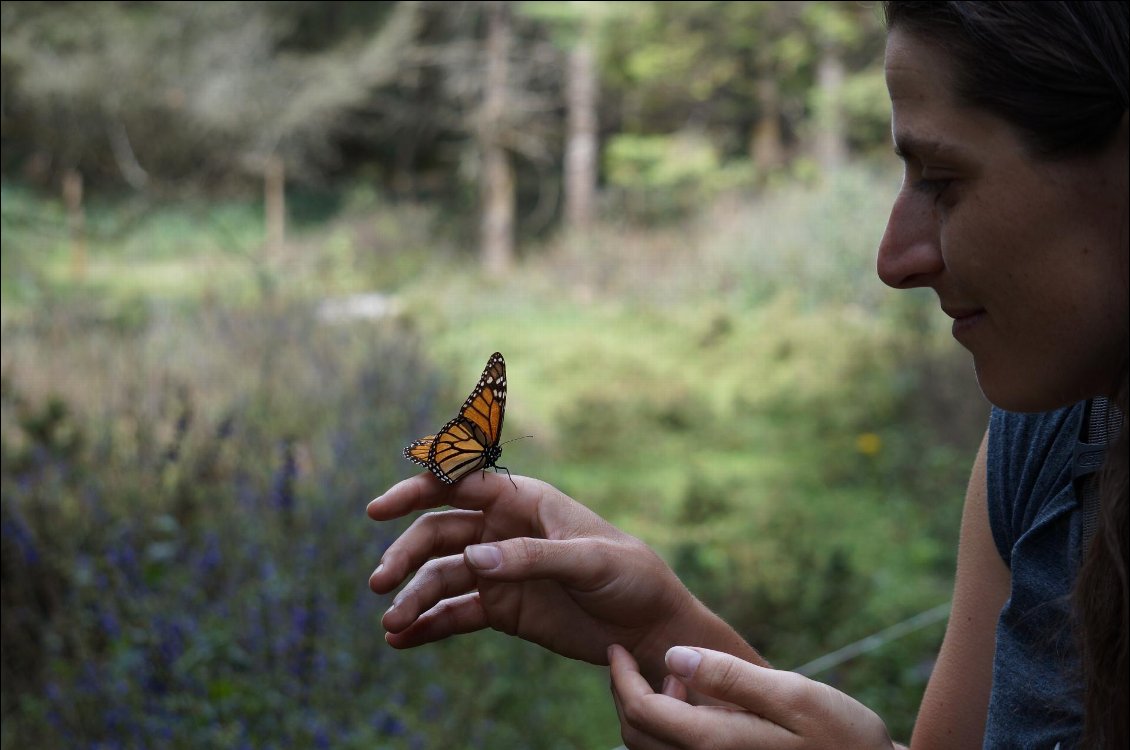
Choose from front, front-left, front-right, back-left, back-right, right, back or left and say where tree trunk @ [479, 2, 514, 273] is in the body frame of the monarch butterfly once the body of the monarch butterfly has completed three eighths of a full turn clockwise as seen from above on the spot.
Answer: back-right

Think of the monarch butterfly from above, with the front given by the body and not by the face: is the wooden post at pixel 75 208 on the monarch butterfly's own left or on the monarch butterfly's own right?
on the monarch butterfly's own left

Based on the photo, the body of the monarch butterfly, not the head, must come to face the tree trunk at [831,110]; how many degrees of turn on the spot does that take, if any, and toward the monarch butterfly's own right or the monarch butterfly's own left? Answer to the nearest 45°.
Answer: approximately 90° to the monarch butterfly's own left

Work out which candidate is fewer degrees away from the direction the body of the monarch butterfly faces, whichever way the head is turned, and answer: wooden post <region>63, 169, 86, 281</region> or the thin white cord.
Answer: the thin white cord

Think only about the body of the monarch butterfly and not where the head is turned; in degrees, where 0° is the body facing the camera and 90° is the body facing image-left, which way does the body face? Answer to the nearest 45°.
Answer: approximately 270°

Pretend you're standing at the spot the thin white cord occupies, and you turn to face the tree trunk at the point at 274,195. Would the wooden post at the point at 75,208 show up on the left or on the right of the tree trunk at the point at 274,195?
left

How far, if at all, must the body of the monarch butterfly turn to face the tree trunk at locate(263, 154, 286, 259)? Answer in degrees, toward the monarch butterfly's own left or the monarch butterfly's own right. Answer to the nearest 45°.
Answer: approximately 90° to the monarch butterfly's own left

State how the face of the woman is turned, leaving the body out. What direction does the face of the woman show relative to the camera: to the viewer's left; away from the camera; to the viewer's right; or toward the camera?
to the viewer's left

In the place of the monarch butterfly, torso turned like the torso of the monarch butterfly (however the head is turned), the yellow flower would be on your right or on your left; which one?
on your left

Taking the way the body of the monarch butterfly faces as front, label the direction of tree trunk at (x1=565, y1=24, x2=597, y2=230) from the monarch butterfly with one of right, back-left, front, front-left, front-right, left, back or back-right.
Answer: left
